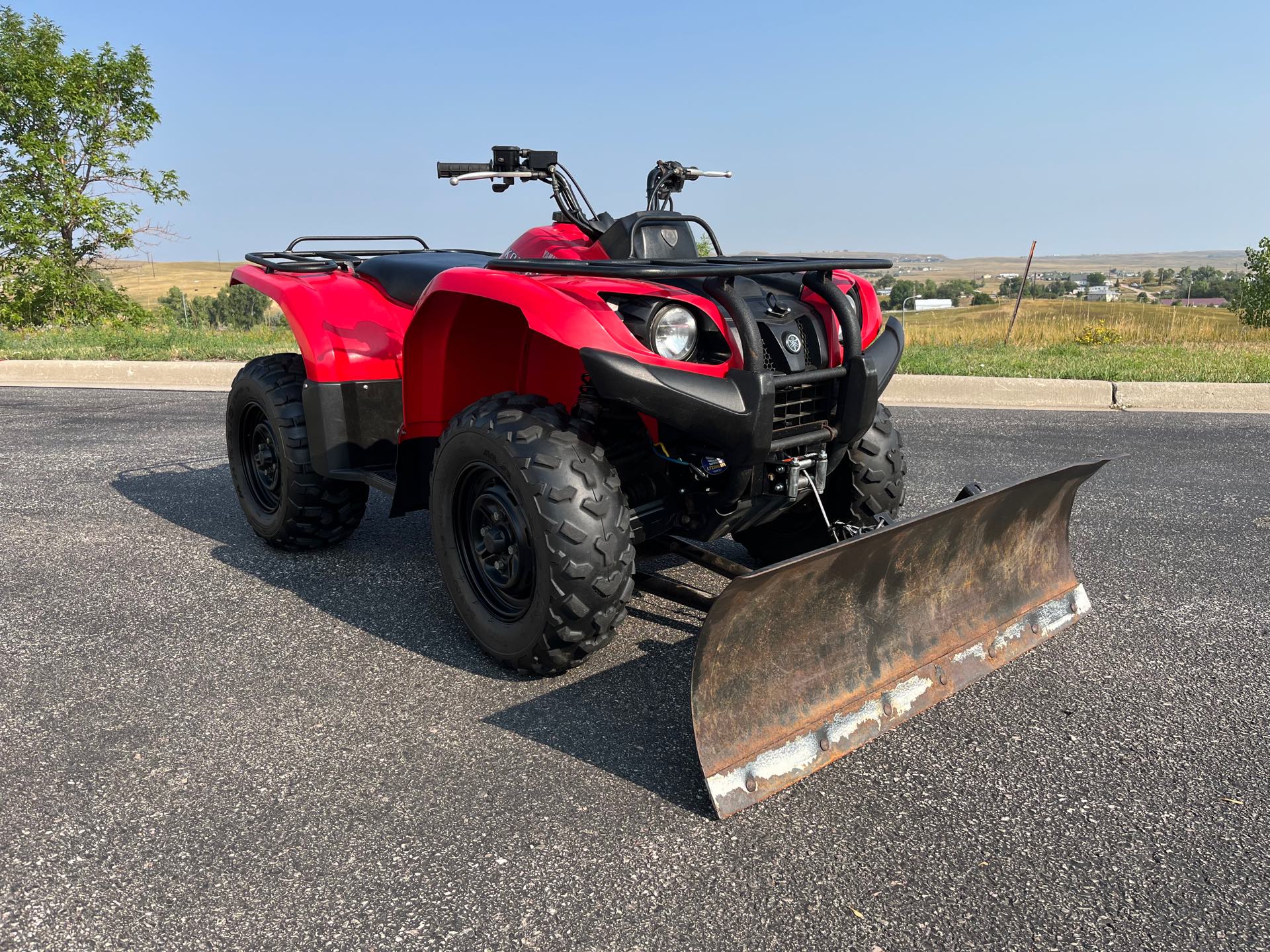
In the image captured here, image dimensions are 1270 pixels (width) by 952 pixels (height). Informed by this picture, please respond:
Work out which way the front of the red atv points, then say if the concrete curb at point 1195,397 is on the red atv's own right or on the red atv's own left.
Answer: on the red atv's own left

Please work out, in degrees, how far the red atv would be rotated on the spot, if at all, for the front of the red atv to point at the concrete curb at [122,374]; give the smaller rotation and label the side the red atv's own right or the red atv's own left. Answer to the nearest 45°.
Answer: approximately 180°

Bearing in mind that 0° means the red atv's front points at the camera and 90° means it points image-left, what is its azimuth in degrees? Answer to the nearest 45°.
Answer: approximately 315°

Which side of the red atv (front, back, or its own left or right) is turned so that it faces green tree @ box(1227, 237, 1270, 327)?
left

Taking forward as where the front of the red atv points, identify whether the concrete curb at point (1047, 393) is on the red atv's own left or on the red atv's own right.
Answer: on the red atv's own left

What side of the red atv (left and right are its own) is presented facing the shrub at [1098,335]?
left
